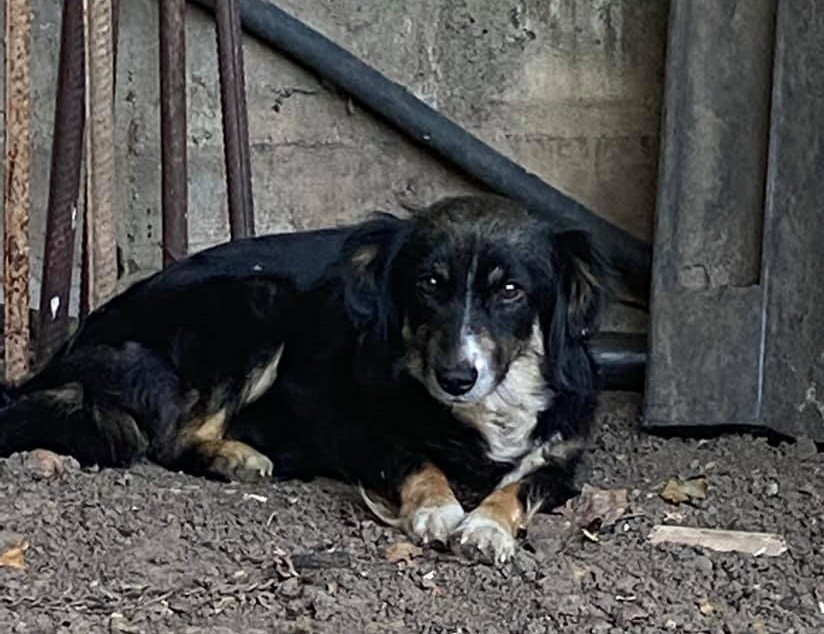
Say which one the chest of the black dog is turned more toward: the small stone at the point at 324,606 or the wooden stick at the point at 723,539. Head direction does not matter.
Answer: the wooden stick

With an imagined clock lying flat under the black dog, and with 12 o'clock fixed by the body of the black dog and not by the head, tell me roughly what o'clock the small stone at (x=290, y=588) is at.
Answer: The small stone is roughly at 2 o'clock from the black dog.

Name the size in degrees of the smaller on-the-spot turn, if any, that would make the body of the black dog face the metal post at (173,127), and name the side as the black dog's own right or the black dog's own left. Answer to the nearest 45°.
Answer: approximately 180°

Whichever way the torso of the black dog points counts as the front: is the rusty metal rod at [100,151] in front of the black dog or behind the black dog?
behind

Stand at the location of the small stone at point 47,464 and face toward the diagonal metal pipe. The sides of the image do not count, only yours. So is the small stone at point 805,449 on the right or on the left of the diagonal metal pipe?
right

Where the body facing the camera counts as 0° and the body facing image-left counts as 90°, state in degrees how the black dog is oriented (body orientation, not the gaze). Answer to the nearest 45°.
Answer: approximately 315°

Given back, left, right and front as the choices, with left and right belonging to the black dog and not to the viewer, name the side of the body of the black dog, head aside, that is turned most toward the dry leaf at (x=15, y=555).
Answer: right

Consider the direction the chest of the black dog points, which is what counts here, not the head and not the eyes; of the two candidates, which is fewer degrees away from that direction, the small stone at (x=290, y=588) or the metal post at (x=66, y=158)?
the small stone

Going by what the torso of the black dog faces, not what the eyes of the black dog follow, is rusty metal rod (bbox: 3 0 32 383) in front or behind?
behind

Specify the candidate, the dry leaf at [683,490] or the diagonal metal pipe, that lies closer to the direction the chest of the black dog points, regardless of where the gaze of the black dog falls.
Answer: the dry leaf
